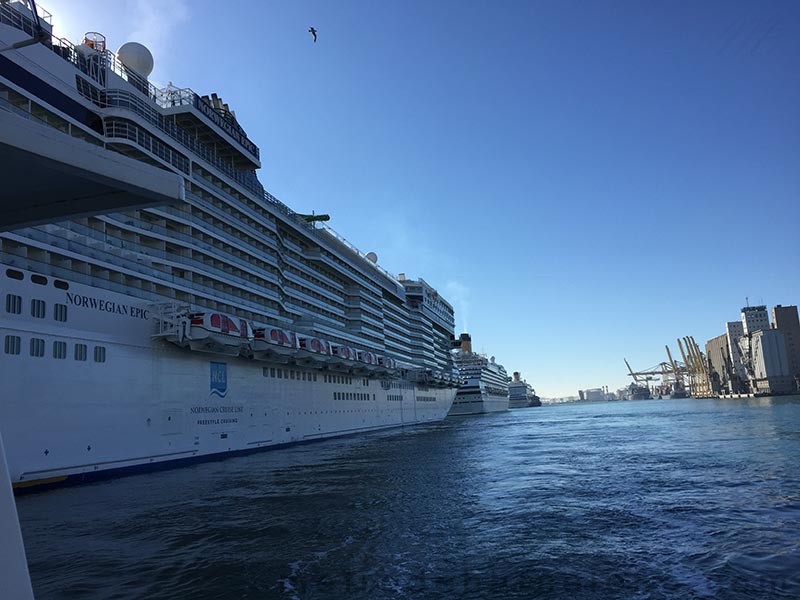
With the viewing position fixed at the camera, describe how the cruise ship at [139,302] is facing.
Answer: facing the viewer and to the left of the viewer
